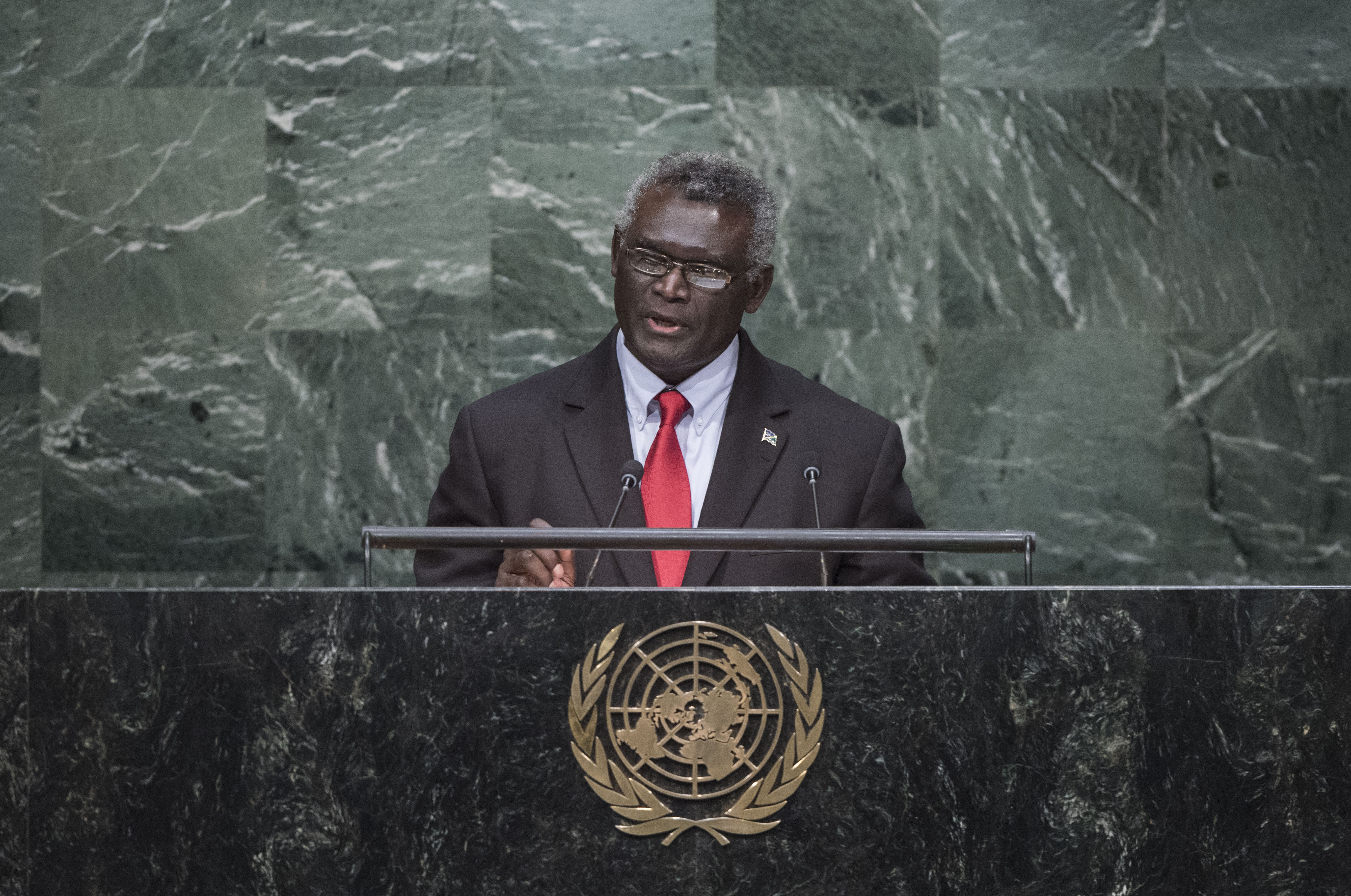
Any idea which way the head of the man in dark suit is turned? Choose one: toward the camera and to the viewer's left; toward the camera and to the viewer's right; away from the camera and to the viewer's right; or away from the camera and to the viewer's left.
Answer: toward the camera and to the viewer's left

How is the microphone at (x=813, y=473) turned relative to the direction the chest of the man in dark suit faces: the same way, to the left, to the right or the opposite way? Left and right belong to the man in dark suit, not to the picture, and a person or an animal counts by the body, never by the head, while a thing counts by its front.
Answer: the opposite way

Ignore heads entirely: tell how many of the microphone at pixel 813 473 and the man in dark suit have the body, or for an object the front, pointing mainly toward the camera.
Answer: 1

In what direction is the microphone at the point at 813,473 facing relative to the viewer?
away from the camera

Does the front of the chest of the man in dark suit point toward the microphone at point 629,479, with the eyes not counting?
yes

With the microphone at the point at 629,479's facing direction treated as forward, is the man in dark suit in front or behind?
in front

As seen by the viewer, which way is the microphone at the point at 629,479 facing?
away from the camera

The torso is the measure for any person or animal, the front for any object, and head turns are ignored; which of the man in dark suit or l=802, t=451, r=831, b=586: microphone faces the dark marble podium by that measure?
the man in dark suit

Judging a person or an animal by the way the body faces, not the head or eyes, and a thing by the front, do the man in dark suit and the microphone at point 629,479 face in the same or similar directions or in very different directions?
very different directions
